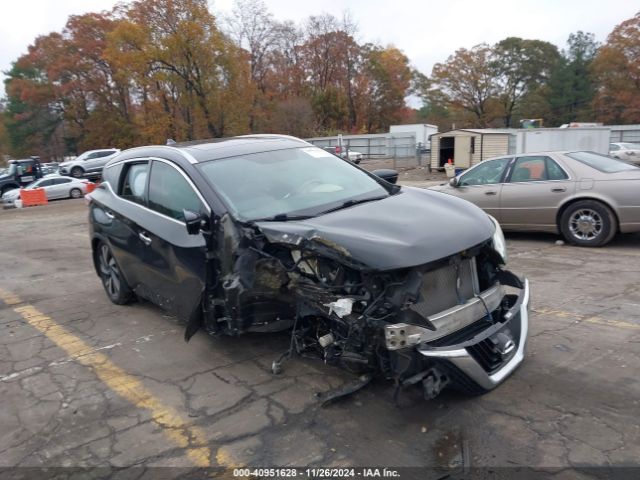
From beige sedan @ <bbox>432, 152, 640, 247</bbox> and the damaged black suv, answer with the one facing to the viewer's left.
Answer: the beige sedan

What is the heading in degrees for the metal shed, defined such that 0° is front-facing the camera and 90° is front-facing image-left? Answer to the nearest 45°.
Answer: approximately 45°

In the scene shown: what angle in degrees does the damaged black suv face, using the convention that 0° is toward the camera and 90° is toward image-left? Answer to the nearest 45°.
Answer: approximately 315°

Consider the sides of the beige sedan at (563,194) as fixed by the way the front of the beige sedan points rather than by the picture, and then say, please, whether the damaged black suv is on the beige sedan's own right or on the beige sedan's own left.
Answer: on the beige sedan's own left

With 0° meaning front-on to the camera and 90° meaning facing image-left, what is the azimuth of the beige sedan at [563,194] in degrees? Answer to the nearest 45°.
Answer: approximately 90°

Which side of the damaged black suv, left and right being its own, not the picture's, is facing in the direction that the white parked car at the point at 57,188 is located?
back

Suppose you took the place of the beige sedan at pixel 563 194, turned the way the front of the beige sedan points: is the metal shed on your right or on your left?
on your right

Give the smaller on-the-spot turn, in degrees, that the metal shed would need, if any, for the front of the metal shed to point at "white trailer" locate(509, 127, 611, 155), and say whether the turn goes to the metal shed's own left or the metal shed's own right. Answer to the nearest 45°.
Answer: approximately 90° to the metal shed's own left

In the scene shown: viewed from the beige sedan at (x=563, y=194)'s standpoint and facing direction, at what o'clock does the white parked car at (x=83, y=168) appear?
The white parked car is roughly at 1 o'clock from the beige sedan.
